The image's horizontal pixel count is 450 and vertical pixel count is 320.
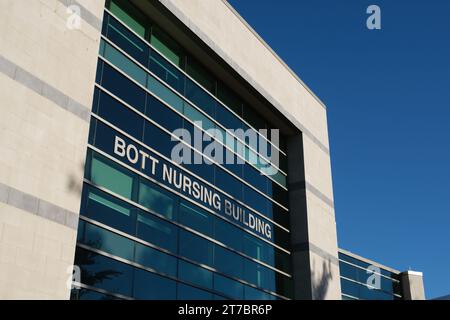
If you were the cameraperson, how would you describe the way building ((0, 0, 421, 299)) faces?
facing the viewer and to the right of the viewer
